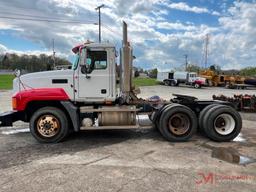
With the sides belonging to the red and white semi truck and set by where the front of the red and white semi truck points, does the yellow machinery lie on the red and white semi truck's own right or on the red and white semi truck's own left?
on the red and white semi truck's own right

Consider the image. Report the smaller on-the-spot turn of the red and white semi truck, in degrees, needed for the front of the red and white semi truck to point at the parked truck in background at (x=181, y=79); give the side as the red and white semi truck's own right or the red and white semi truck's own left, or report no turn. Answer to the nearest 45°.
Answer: approximately 90° to the red and white semi truck's own right

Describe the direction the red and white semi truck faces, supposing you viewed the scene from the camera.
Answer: facing to the left of the viewer
